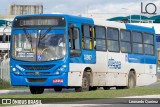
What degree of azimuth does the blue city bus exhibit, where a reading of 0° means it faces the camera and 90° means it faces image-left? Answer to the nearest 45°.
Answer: approximately 45°
